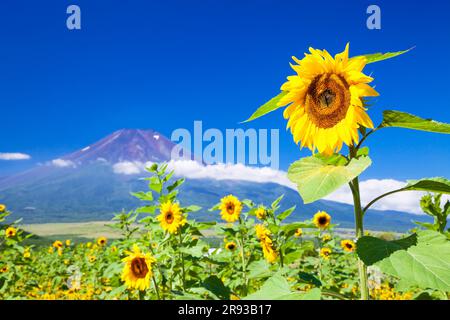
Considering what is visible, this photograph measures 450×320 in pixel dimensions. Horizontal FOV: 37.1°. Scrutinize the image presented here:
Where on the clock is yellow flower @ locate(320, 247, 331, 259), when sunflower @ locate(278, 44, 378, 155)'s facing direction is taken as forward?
The yellow flower is roughly at 6 o'clock from the sunflower.

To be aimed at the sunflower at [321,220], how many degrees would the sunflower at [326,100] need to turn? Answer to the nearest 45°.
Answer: approximately 180°

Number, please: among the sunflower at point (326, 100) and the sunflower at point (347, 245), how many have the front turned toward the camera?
2

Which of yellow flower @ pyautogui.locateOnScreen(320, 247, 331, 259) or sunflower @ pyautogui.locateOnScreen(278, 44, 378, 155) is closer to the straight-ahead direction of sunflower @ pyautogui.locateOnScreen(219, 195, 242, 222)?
the sunflower

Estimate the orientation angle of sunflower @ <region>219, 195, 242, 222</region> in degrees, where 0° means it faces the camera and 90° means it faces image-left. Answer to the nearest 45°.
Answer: approximately 0°

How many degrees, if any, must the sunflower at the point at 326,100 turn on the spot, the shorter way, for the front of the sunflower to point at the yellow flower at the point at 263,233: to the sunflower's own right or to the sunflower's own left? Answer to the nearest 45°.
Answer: approximately 180°
